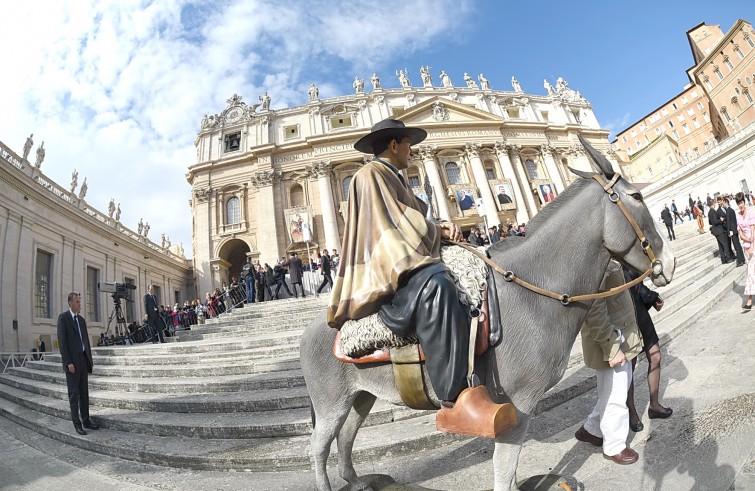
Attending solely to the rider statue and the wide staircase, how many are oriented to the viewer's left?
0

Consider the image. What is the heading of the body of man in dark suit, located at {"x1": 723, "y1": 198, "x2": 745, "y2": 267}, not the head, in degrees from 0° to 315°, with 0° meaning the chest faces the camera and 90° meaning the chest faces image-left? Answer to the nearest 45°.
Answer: approximately 90°

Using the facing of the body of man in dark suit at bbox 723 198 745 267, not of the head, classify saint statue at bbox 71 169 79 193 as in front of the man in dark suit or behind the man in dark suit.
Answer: in front

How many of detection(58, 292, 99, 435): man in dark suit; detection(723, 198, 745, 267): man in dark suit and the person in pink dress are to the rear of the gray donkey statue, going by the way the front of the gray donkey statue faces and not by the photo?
1

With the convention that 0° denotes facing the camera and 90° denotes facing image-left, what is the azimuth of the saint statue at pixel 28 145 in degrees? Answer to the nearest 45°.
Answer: approximately 270°

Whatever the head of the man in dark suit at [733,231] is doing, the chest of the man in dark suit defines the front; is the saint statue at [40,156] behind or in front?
in front

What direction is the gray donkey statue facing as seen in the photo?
to the viewer's right

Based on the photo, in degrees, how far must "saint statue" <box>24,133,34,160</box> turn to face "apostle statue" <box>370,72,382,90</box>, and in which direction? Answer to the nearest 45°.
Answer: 0° — it already faces it

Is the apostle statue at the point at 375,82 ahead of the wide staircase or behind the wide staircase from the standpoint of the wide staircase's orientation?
behind

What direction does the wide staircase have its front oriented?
toward the camera

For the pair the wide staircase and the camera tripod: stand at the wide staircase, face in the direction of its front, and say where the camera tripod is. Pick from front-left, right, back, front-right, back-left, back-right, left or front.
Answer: back-right

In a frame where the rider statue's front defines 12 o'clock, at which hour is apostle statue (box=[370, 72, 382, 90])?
The apostle statue is roughly at 9 o'clock from the rider statue.

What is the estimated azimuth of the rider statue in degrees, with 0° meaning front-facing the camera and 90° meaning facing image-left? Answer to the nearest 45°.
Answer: approximately 270°

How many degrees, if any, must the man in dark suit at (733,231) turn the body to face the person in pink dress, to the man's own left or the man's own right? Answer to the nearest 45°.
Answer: approximately 90° to the man's own left

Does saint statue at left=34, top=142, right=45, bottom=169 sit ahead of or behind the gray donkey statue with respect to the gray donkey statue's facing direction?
behind
